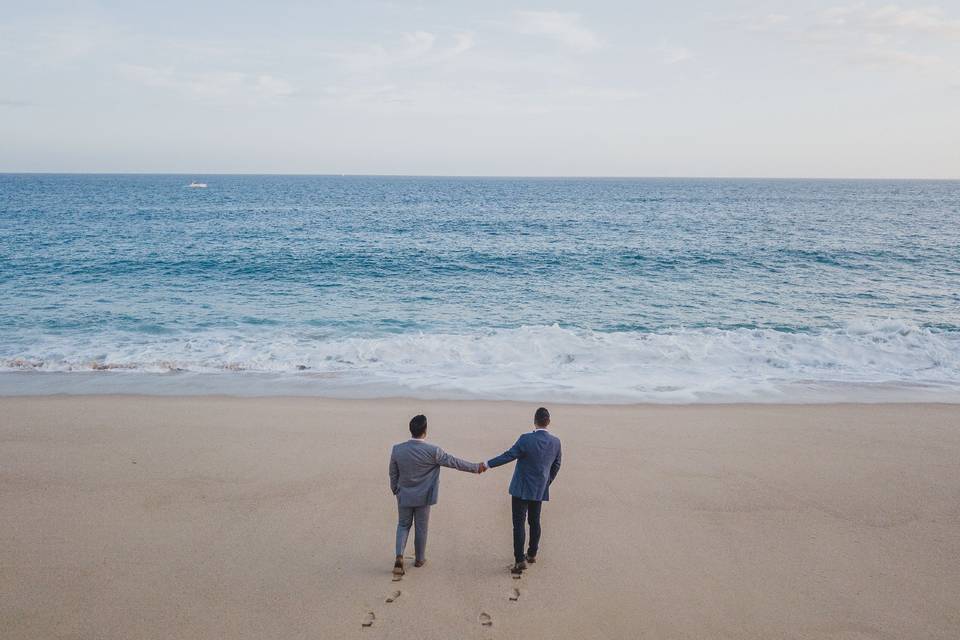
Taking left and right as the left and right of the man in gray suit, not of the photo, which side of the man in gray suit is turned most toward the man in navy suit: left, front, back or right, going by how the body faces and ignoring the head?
right

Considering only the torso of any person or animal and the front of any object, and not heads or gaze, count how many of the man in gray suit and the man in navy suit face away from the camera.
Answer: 2

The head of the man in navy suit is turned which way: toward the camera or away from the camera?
away from the camera

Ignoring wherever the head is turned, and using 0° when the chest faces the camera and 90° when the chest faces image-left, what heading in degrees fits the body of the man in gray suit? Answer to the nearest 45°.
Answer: approximately 180°

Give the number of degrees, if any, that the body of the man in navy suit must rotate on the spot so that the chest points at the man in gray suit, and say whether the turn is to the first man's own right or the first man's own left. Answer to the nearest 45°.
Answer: approximately 90° to the first man's own left

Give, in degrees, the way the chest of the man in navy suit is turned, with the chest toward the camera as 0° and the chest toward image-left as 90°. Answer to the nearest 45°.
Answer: approximately 180°
